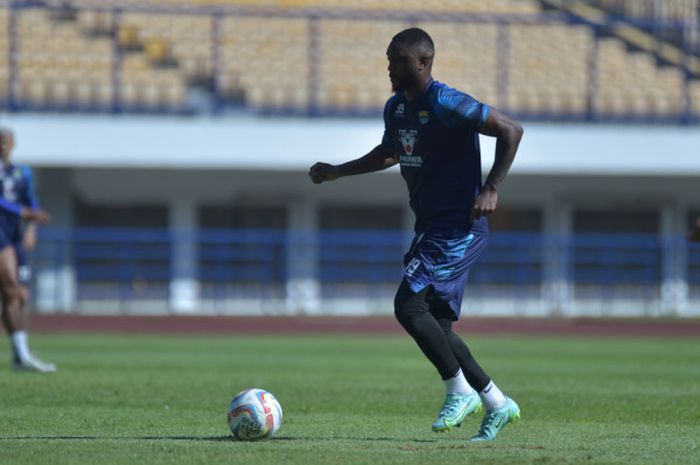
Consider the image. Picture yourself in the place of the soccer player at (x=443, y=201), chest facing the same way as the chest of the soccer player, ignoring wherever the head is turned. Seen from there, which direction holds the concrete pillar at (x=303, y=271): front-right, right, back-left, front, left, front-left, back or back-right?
back-right

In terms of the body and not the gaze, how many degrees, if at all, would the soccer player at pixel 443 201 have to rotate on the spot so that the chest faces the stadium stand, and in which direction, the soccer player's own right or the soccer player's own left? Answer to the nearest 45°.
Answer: approximately 135° to the soccer player's own right

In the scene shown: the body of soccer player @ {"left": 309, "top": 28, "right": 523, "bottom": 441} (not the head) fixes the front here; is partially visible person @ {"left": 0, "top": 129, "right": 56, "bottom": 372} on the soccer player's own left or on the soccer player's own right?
on the soccer player's own right

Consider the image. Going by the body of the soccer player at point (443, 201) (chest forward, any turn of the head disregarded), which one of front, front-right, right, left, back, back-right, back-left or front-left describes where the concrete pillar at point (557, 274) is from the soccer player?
back-right

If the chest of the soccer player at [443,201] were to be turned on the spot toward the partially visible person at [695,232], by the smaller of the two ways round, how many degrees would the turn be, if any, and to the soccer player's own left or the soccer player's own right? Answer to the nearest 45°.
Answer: approximately 135° to the soccer player's own left

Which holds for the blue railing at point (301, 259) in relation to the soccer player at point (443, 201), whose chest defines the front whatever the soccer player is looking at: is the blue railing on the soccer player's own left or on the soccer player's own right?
on the soccer player's own right

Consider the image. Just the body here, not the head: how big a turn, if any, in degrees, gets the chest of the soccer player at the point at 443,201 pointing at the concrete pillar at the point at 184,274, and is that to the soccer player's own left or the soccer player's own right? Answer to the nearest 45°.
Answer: approximately 135° to the soccer player's own right

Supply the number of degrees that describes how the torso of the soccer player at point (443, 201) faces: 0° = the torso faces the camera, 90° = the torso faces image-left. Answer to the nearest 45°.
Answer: approximately 45°

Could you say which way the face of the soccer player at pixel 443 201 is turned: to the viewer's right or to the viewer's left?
to the viewer's left

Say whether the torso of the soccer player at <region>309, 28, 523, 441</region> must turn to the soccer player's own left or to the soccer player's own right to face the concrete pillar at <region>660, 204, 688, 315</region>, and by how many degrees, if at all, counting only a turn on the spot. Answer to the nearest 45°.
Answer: approximately 135° to the soccer player's own right
